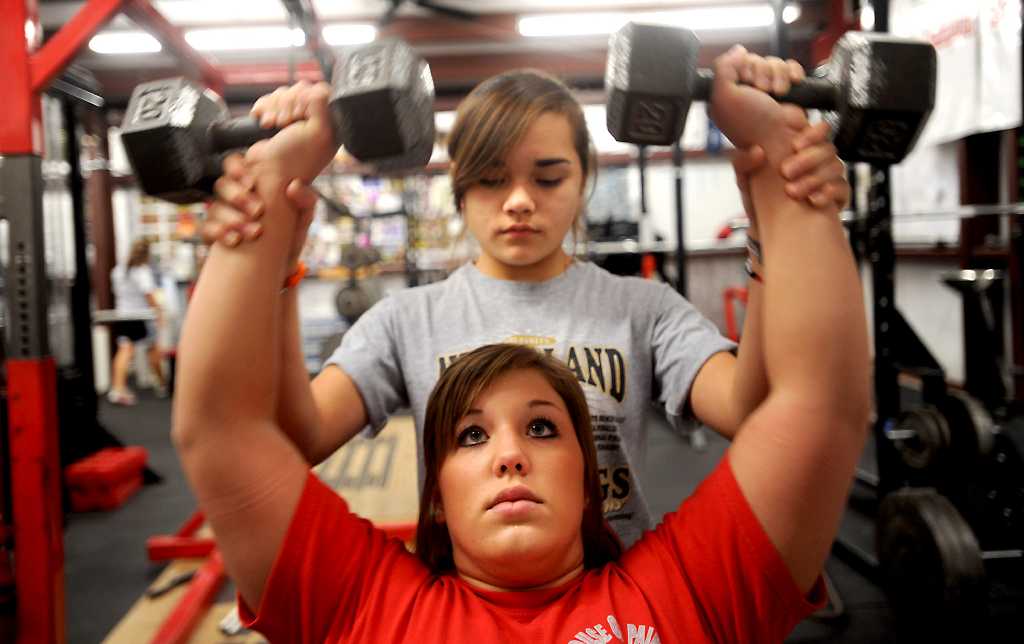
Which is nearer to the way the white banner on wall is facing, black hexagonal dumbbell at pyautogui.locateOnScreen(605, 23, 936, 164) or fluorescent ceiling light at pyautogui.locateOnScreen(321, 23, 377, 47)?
the black hexagonal dumbbell

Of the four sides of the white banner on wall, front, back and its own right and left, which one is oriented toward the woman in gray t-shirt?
front

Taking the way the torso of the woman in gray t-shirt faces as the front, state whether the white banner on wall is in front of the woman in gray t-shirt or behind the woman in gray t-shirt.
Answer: behind

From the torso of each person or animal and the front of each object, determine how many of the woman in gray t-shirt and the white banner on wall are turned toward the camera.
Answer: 2

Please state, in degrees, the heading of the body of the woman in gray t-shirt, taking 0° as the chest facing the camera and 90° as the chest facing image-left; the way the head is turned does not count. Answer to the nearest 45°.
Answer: approximately 0°

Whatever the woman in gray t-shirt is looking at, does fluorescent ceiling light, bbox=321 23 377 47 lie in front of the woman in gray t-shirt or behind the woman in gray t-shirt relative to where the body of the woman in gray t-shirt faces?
behind

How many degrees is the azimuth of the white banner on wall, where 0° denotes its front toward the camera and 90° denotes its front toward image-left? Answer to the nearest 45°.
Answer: approximately 0°
